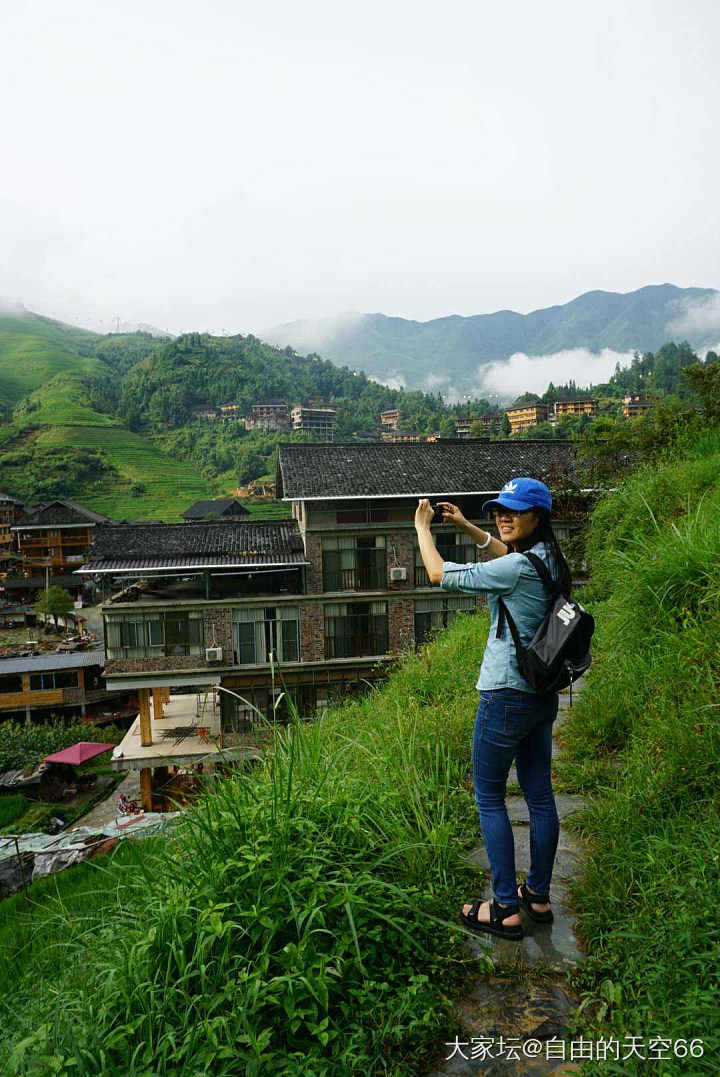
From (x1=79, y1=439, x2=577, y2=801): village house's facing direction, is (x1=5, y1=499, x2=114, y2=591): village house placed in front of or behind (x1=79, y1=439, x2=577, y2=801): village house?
behind

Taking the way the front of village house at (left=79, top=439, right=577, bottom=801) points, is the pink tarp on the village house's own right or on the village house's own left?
on the village house's own right

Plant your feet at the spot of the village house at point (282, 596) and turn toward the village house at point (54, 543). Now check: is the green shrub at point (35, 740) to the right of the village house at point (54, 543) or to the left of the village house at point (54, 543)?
left

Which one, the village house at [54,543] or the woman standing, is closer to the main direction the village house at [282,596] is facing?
the woman standing

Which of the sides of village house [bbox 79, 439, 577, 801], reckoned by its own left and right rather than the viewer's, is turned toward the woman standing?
front

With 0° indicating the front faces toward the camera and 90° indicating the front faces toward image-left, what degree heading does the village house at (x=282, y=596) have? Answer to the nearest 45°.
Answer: approximately 0°

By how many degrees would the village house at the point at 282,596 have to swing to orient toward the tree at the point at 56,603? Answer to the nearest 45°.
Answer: approximately 135° to its right

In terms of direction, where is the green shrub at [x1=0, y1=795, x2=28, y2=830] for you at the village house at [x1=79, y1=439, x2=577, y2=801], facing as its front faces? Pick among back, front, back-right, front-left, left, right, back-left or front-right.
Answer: right

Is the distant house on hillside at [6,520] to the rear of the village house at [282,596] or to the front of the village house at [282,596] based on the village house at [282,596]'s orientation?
to the rear
